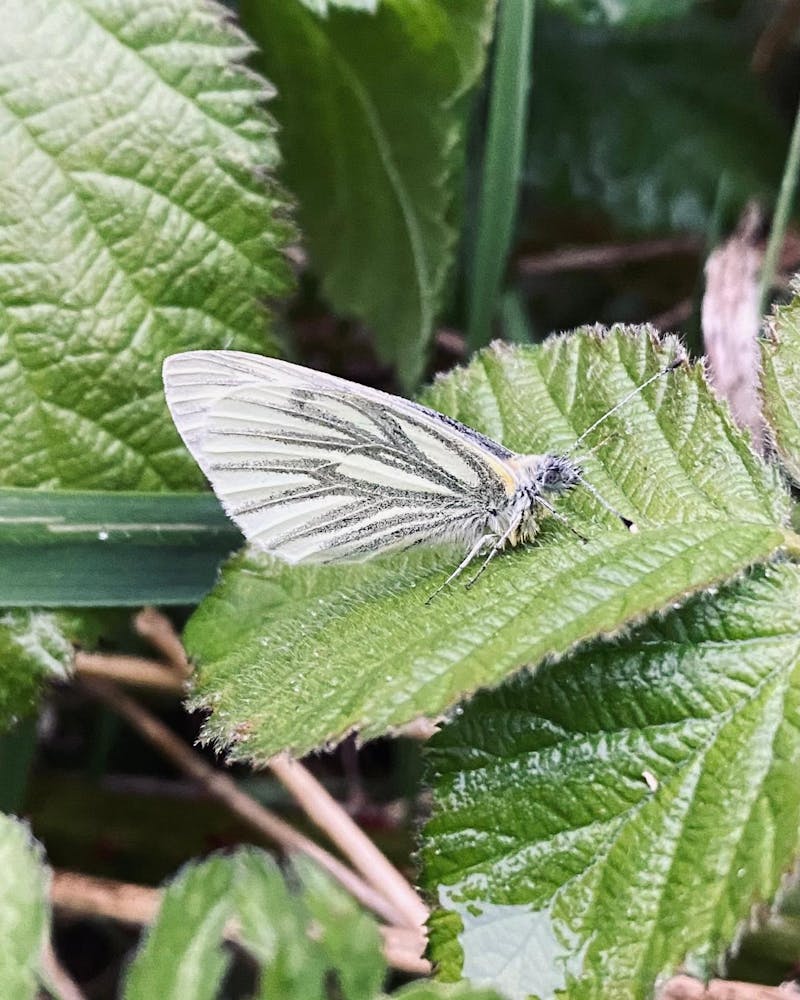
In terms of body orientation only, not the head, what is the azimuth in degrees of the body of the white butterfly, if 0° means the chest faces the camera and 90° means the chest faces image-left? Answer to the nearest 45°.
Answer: approximately 270°

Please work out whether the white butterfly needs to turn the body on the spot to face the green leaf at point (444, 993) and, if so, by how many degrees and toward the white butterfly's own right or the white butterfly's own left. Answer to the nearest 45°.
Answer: approximately 90° to the white butterfly's own right

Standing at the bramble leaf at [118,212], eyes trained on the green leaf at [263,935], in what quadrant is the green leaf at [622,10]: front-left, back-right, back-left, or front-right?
back-left

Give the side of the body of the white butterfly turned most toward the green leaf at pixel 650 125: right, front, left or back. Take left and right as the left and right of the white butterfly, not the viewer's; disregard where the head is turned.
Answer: left
